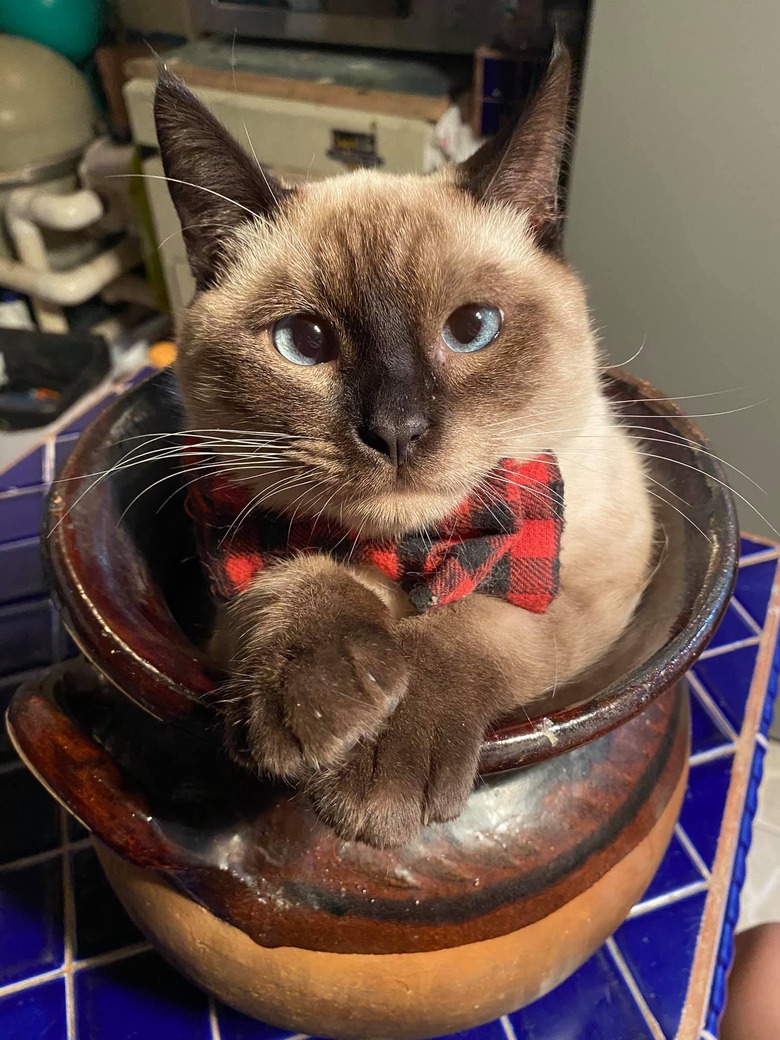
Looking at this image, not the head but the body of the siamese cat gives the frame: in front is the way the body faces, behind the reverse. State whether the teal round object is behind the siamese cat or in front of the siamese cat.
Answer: behind

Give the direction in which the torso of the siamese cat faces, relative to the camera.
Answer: toward the camera
